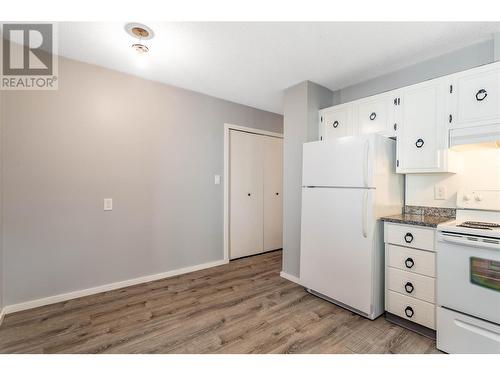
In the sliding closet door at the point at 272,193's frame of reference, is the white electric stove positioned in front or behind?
in front

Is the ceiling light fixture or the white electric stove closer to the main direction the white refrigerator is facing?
the ceiling light fixture

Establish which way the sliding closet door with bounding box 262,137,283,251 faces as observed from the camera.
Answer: facing the viewer and to the right of the viewer

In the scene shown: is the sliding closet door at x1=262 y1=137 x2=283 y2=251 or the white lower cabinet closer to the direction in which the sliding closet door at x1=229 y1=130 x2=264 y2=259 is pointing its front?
the white lower cabinet

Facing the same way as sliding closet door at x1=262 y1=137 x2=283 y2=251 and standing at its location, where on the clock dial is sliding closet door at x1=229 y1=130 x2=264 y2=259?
sliding closet door at x1=229 y1=130 x2=264 y2=259 is roughly at 3 o'clock from sliding closet door at x1=262 y1=137 x2=283 y2=251.

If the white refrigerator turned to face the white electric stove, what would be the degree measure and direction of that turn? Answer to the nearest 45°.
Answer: approximately 90° to its left

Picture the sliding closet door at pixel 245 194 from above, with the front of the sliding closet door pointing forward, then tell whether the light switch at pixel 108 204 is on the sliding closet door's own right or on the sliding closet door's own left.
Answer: on the sliding closet door's own right

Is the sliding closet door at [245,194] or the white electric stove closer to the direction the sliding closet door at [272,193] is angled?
the white electric stove

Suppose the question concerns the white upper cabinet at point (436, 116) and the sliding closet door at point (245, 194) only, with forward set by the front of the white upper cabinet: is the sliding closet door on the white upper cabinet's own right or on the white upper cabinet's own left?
on the white upper cabinet's own right

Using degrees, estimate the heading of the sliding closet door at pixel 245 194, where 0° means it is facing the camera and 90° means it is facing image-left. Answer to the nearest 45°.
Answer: approximately 315°

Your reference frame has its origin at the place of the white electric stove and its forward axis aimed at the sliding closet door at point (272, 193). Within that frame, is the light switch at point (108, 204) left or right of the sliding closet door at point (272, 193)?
left
